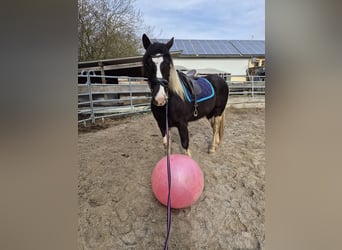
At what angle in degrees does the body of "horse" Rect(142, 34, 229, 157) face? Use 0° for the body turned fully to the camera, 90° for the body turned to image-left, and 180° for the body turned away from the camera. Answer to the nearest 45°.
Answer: approximately 45°
